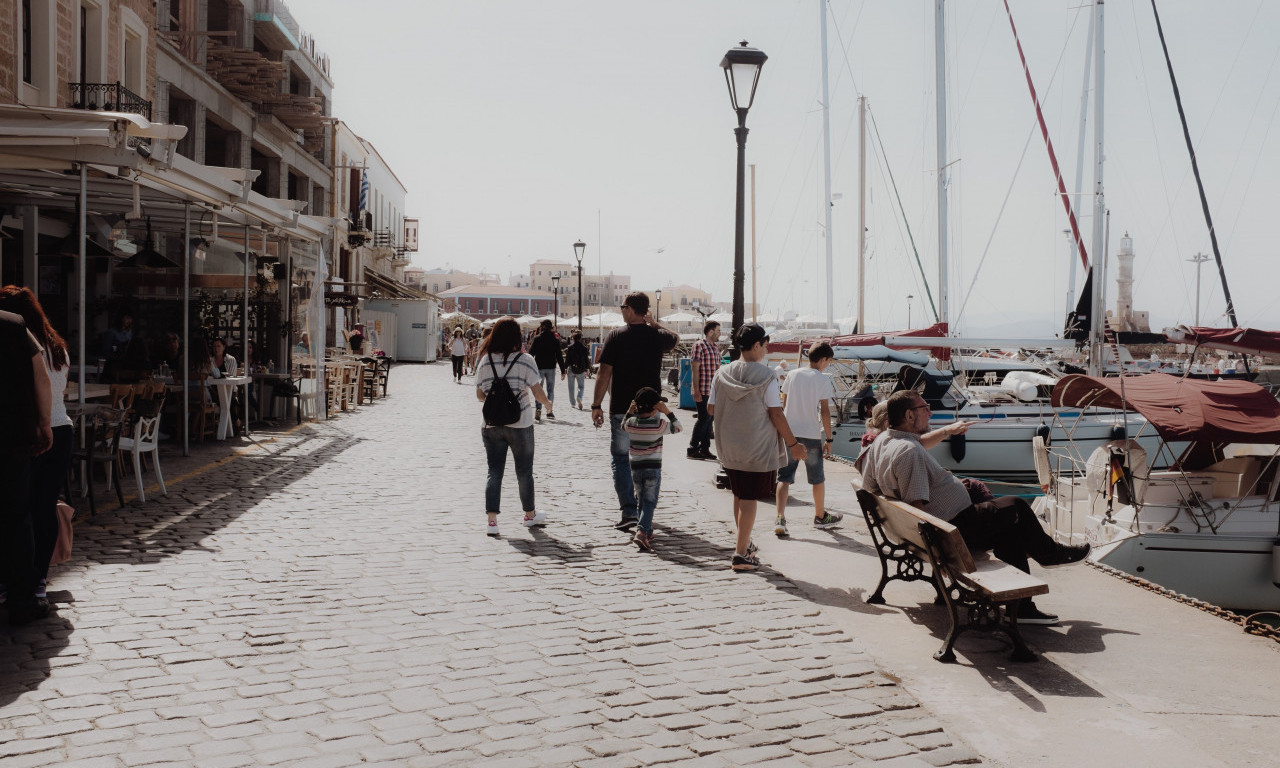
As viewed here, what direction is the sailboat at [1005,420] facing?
to the viewer's right

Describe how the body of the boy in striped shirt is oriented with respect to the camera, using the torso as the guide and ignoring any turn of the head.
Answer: away from the camera

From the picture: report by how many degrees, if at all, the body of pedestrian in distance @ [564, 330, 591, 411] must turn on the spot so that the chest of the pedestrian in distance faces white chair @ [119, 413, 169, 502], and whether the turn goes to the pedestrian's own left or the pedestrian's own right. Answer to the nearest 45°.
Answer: approximately 180°

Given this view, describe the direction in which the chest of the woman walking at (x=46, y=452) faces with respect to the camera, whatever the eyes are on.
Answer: away from the camera

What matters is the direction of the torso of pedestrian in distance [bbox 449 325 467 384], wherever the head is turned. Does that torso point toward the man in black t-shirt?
yes

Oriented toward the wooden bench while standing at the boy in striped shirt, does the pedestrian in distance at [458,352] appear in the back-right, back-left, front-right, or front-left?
back-left

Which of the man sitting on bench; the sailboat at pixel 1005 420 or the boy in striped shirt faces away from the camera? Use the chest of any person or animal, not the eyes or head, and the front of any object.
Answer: the boy in striped shirt
